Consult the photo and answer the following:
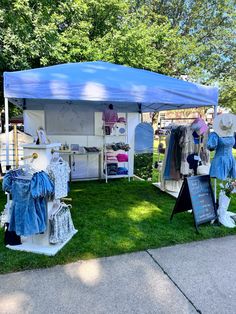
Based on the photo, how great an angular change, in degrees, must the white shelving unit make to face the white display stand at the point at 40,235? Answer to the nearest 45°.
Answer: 0° — it already faces it

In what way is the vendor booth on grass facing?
toward the camera

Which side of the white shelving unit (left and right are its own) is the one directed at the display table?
right

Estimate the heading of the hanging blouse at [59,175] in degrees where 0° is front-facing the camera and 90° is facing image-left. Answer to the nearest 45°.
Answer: approximately 315°

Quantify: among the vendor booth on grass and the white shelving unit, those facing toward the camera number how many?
2

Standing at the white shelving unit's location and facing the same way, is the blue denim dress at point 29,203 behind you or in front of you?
in front

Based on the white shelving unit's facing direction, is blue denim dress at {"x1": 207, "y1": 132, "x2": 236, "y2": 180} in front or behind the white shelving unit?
in front

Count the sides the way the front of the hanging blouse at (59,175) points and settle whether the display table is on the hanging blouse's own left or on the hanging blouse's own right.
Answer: on the hanging blouse's own left

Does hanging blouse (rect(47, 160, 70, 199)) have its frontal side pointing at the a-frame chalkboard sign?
no

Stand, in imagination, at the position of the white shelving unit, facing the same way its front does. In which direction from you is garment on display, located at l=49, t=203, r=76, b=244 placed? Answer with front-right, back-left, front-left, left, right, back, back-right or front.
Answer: front

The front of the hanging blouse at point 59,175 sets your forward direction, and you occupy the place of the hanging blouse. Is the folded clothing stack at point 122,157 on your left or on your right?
on your left

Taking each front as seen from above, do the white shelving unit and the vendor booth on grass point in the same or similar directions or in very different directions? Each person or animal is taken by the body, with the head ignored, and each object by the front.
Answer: same or similar directions
